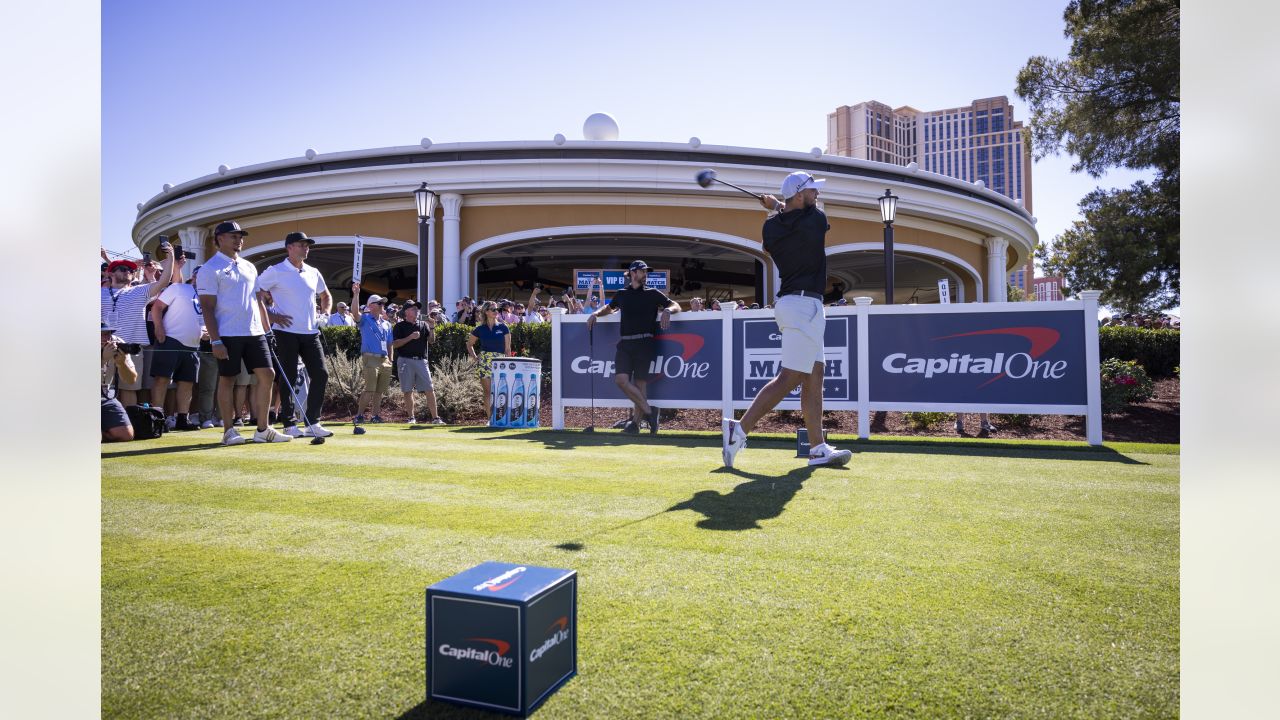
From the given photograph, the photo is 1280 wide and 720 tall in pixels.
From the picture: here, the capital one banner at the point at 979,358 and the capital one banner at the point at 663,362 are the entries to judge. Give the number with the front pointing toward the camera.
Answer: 2

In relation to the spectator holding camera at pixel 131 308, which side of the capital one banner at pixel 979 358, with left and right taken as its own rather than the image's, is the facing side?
right

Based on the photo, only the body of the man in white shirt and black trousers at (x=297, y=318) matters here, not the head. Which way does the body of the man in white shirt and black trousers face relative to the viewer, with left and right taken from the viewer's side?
facing the viewer and to the right of the viewer

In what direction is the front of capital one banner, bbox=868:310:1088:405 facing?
toward the camera

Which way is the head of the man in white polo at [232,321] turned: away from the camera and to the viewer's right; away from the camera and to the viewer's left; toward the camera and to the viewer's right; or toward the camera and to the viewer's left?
toward the camera and to the viewer's right

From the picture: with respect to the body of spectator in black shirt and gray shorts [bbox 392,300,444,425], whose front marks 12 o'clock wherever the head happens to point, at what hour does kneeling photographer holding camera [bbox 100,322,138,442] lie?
kneeling photographer holding camera [bbox 100,322,138,442] is roughly at 3 o'clock from spectator in black shirt and gray shorts [bbox 392,300,444,425].

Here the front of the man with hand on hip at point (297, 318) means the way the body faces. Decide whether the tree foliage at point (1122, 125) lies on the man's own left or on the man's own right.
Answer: on the man's own left

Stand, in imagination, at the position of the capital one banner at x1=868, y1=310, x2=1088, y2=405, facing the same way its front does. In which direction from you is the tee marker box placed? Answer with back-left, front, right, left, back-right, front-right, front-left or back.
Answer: front

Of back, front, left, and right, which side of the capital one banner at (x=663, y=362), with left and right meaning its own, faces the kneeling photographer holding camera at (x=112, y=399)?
right

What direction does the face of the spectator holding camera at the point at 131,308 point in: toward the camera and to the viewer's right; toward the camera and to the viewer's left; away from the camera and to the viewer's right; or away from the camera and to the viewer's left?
toward the camera and to the viewer's right

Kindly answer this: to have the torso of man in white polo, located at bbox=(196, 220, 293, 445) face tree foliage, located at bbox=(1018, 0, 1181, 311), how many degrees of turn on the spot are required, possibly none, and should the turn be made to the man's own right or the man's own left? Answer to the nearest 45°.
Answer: approximately 45° to the man's own left
